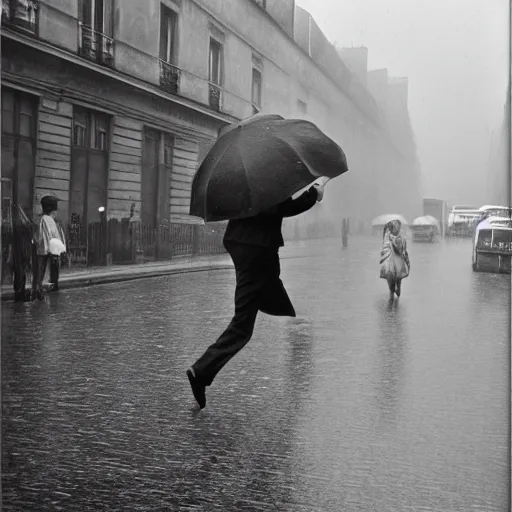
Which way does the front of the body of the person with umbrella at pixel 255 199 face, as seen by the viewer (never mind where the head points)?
to the viewer's right

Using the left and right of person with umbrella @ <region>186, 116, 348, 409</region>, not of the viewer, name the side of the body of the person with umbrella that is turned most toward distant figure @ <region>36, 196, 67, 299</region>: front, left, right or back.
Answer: left

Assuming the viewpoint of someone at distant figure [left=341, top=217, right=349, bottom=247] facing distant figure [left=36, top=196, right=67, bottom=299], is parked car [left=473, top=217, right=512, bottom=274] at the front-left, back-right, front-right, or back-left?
front-left

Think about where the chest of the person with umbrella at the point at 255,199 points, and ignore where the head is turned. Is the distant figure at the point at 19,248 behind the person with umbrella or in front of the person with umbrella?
behind

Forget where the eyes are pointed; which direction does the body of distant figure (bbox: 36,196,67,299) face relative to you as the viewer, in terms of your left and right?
facing away from the viewer and to the right of the viewer
